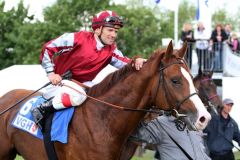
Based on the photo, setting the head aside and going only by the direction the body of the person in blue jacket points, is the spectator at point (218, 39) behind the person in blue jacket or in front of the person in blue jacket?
behind

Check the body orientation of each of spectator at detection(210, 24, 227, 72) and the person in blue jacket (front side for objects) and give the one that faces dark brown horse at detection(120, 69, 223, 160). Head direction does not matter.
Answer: the spectator

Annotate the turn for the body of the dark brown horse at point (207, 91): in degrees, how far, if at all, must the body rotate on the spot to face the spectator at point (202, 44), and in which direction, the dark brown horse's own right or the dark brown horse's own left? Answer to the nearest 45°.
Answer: approximately 135° to the dark brown horse's own left

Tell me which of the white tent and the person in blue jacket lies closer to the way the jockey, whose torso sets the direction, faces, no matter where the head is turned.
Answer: the person in blue jacket

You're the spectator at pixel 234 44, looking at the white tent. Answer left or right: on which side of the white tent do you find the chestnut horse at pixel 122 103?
left

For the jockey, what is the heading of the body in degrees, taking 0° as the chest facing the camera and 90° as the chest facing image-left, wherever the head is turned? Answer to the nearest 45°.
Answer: approximately 315°

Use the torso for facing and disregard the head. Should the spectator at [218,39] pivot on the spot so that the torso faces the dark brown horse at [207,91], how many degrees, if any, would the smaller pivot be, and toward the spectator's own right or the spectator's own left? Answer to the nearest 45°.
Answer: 0° — they already face it

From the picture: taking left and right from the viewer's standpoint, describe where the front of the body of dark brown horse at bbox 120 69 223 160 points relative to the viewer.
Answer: facing the viewer and to the right of the viewer

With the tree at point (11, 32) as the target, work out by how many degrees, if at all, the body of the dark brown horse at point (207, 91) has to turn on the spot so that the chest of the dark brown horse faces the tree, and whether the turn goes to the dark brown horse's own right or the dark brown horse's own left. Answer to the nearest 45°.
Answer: approximately 180°

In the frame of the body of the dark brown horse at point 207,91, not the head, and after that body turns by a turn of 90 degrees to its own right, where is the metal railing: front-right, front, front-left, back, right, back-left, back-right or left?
back-right

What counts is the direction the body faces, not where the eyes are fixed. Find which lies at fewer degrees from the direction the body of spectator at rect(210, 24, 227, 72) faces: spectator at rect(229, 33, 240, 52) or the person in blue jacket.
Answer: the person in blue jacket
